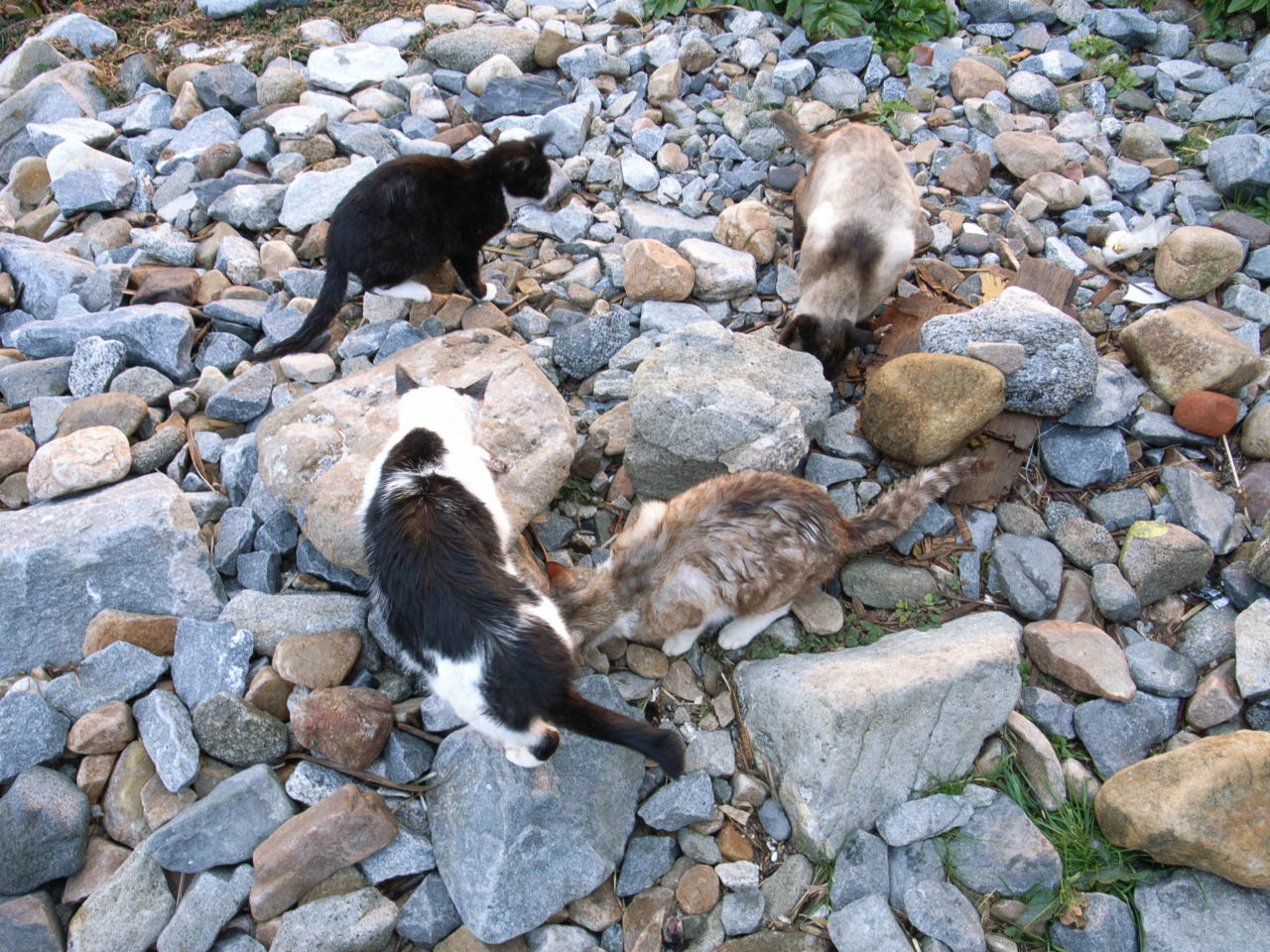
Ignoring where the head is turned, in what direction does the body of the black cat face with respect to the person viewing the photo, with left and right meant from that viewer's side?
facing to the right of the viewer

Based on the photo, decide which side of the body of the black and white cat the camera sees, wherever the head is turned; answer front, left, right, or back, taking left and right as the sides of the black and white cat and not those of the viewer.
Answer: back

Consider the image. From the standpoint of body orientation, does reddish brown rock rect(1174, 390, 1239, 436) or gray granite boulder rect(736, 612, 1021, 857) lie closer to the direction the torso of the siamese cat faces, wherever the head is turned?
the gray granite boulder

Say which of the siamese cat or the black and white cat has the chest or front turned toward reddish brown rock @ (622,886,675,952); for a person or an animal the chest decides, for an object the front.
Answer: the siamese cat

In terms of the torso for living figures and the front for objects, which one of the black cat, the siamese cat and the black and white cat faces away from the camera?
the black and white cat

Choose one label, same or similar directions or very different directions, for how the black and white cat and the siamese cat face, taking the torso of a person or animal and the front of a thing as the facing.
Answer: very different directions

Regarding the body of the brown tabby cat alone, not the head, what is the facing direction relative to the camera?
to the viewer's left

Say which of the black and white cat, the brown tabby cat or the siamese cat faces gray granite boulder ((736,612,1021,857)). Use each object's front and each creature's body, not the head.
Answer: the siamese cat

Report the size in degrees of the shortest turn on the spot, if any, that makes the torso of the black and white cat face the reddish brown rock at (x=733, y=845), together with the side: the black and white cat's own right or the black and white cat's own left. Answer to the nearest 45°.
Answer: approximately 135° to the black and white cat's own right

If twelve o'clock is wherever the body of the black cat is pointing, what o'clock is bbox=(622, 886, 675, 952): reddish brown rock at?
The reddish brown rock is roughly at 3 o'clock from the black cat.

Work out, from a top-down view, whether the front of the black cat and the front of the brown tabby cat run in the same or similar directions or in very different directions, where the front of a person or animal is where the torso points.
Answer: very different directions
